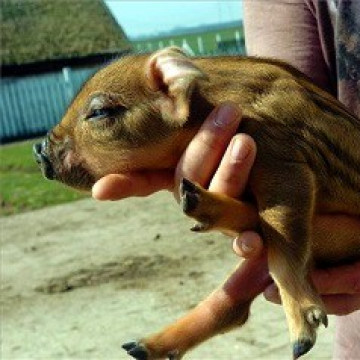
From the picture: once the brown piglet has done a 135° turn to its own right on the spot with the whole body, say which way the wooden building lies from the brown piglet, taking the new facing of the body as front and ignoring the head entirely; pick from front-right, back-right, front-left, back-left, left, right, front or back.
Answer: front-left

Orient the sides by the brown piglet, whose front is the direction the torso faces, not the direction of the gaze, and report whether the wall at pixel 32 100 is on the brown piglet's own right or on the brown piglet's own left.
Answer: on the brown piglet's own right

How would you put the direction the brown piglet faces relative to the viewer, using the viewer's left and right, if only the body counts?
facing to the left of the viewer
